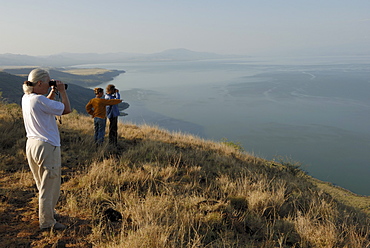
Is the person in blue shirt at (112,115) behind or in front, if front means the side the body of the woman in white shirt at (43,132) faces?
in front

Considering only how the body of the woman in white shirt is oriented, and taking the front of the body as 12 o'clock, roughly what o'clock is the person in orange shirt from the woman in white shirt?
The person in orange shirt is roughly at 11 o'clock from the woman in white shirt.

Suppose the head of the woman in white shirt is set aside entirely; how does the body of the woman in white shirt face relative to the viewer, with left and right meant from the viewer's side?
facing away from the viewer and to the right of the viewer
